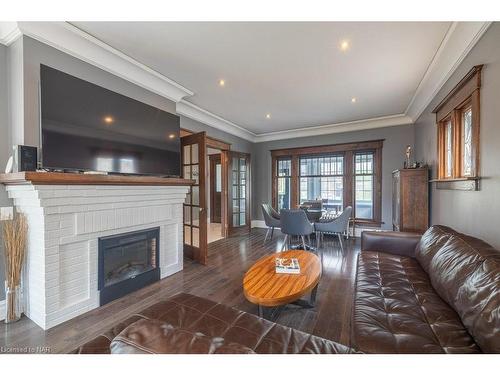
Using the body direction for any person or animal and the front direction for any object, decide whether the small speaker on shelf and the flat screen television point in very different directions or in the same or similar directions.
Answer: same or similar directions

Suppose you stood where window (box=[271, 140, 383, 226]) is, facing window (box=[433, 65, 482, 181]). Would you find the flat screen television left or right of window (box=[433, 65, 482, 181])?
right

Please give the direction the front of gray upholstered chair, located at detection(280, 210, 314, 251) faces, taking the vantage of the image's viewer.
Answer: facing away from the viewer and to the right of the viewer

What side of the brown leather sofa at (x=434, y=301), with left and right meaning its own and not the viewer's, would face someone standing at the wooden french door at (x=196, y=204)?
front

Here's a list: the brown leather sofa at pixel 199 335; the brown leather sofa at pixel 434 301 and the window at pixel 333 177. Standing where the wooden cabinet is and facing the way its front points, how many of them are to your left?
2

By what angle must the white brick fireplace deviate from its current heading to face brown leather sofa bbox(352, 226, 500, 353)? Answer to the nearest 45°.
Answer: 0° — it already faces it

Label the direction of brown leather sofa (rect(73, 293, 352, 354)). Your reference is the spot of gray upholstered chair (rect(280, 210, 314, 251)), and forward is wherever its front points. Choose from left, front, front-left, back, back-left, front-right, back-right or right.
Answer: back-right

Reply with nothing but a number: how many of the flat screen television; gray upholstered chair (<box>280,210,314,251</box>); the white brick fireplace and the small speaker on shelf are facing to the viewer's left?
0

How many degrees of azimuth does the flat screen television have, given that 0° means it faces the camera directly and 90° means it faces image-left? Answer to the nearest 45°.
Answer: approximately 315°

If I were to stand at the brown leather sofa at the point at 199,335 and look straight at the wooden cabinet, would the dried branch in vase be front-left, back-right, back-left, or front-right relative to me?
back-left

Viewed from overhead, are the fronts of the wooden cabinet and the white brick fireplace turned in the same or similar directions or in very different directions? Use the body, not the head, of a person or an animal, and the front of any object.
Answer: very different directions

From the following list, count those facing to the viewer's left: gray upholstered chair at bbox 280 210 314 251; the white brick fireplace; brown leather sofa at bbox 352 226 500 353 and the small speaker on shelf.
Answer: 1

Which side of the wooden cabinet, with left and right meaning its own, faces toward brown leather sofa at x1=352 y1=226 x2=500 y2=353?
left

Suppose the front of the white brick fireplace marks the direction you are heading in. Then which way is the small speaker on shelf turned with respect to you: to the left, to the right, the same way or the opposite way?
the same way

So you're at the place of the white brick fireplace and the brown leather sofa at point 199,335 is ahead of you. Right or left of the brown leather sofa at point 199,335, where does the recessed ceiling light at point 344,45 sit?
left

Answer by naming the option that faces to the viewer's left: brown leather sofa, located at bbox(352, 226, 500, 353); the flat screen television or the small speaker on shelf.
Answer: the brown leather sofa

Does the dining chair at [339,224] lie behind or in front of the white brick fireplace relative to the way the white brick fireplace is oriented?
in front

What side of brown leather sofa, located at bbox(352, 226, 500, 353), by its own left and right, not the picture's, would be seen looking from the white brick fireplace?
front
